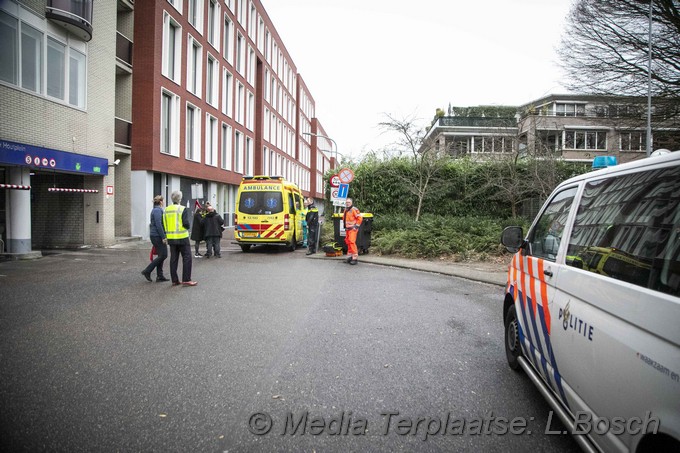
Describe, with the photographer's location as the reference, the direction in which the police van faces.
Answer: facing away from the viewer and to the left of the viewer

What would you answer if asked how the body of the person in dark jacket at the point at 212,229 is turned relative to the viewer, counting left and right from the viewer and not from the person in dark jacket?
facing away from the viewer

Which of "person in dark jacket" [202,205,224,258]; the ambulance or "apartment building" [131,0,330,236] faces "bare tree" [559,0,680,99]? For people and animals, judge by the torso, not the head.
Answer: the apartment building

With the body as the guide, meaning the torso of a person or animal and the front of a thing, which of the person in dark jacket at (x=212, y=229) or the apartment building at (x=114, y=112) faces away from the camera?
the person in dark jacket
